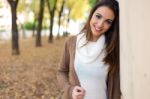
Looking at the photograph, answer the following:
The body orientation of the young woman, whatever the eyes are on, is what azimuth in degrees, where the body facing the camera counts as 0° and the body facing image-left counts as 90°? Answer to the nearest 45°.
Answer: approximately 0°

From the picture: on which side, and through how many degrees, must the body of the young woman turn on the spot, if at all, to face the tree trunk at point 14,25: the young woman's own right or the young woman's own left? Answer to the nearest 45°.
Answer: approximately 180°
